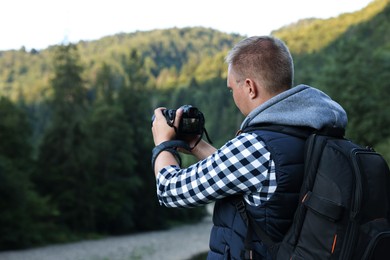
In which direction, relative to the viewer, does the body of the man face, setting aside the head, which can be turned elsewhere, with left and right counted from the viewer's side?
facing away from the viewer and to the left of the viewer

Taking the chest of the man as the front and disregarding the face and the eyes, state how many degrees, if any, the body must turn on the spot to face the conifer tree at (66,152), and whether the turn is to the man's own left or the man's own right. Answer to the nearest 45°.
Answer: approximately 45° to the man's own right

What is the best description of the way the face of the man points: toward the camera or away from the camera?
away from the camera
